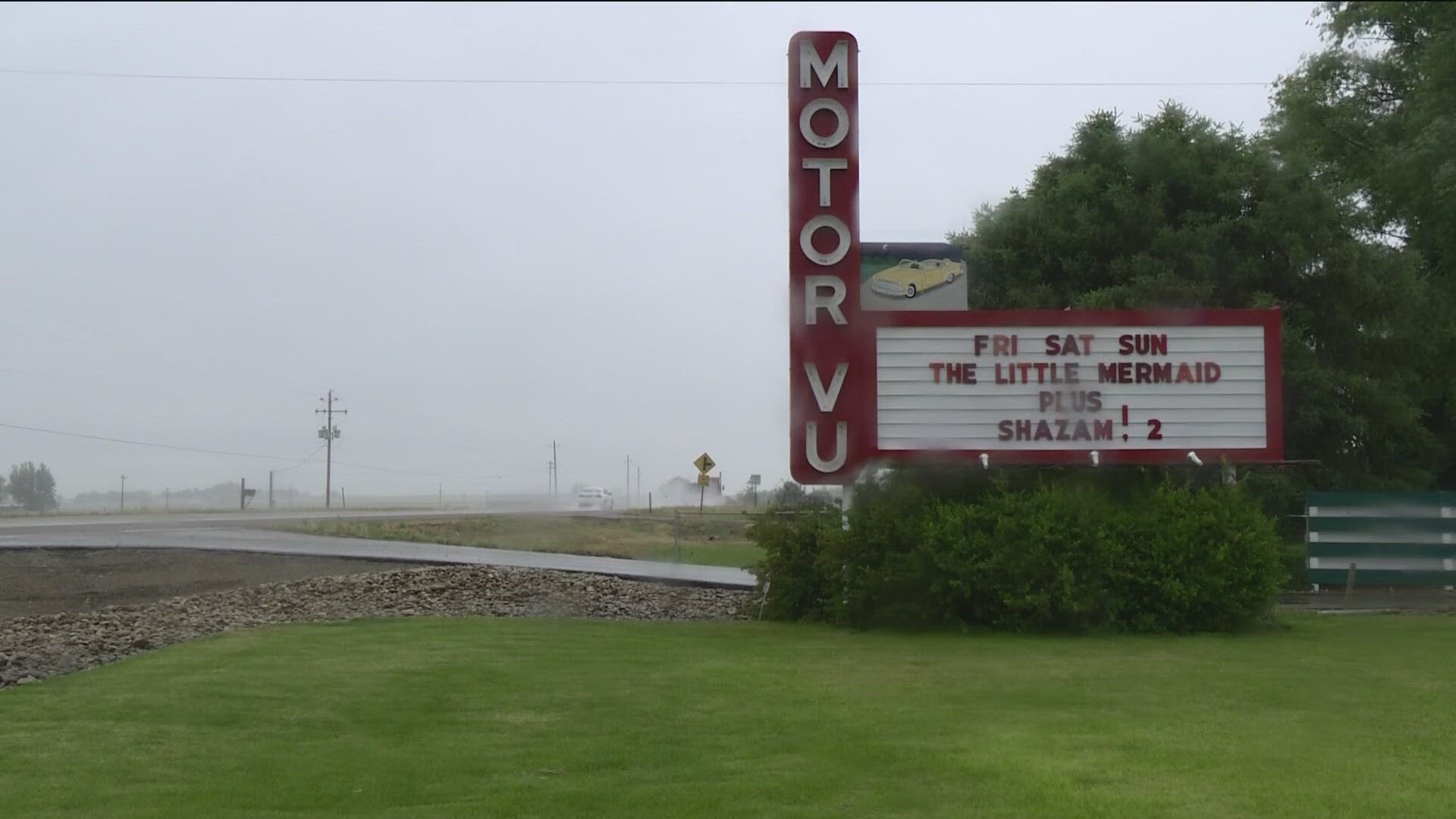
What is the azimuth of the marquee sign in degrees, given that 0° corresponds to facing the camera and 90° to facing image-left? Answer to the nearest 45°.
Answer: approximately 0°

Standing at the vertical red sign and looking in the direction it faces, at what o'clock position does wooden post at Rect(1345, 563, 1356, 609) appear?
The wooden post is roughly at 8 o'clock from the vertical red sign.

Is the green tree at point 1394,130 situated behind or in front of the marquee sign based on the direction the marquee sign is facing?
behind

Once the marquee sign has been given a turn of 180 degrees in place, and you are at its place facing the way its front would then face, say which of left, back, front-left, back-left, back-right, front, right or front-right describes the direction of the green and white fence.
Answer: front-right

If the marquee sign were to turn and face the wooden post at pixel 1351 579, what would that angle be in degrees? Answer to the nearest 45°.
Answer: approximately 135° to its left

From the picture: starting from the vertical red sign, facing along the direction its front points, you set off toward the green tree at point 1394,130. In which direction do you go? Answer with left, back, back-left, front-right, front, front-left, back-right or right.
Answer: back-left

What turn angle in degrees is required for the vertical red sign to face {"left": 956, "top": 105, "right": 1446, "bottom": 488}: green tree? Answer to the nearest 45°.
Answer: approximately 135° to its left
